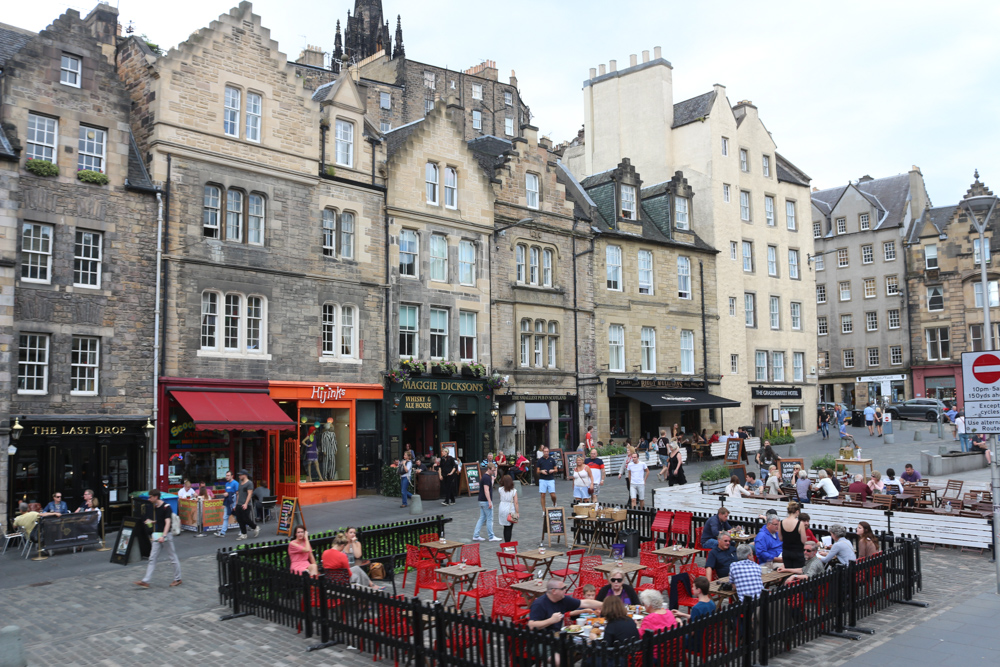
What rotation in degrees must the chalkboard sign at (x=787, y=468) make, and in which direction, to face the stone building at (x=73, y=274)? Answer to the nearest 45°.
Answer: approximately 45° to its right

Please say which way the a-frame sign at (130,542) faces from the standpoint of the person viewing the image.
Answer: facing the viewer and to the left of the viewer

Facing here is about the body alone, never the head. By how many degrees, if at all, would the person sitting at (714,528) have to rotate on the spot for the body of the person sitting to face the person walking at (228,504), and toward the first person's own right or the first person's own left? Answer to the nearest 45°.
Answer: approximately 135° to the first person's own right

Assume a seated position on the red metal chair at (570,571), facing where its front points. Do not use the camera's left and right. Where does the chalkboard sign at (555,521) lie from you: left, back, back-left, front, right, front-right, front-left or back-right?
back-right

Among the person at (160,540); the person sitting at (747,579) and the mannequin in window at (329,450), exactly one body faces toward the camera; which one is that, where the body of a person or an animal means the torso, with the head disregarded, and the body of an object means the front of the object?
the mannequin in window

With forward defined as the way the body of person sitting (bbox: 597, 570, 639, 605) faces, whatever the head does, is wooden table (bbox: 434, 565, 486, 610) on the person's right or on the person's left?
on the person's right

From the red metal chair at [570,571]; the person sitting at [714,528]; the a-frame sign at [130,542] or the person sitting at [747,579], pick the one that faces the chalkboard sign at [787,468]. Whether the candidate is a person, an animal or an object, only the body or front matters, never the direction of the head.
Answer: the person sitting at [747,579]

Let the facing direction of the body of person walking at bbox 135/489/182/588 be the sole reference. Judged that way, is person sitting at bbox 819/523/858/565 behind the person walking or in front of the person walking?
behind

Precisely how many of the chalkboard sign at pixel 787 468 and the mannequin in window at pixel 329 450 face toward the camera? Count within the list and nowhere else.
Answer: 2

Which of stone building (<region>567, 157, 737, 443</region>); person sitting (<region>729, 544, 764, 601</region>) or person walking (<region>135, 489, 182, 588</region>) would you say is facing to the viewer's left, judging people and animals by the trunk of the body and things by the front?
the person walking

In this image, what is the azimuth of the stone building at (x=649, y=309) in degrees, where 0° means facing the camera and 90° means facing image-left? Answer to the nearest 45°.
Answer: approximately 315°

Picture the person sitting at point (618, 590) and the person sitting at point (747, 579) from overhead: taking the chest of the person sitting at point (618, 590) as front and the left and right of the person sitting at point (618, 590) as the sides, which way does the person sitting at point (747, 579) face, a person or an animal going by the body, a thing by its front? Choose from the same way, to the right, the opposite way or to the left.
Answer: the opposite way

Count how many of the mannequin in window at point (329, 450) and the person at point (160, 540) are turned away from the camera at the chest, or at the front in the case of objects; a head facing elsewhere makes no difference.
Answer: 0

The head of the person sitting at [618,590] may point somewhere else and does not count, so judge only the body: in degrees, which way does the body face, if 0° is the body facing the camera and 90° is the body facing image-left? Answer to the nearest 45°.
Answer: approximately 0°

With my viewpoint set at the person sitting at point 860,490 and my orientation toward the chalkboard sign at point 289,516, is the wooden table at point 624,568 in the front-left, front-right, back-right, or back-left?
front-left

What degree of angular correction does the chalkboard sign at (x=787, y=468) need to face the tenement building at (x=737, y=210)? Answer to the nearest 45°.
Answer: approximately 180°

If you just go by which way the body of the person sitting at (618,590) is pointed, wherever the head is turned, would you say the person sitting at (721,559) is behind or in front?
behind
